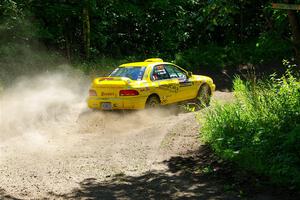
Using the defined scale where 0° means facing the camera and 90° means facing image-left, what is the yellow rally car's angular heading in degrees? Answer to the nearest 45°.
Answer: approximately 225°
